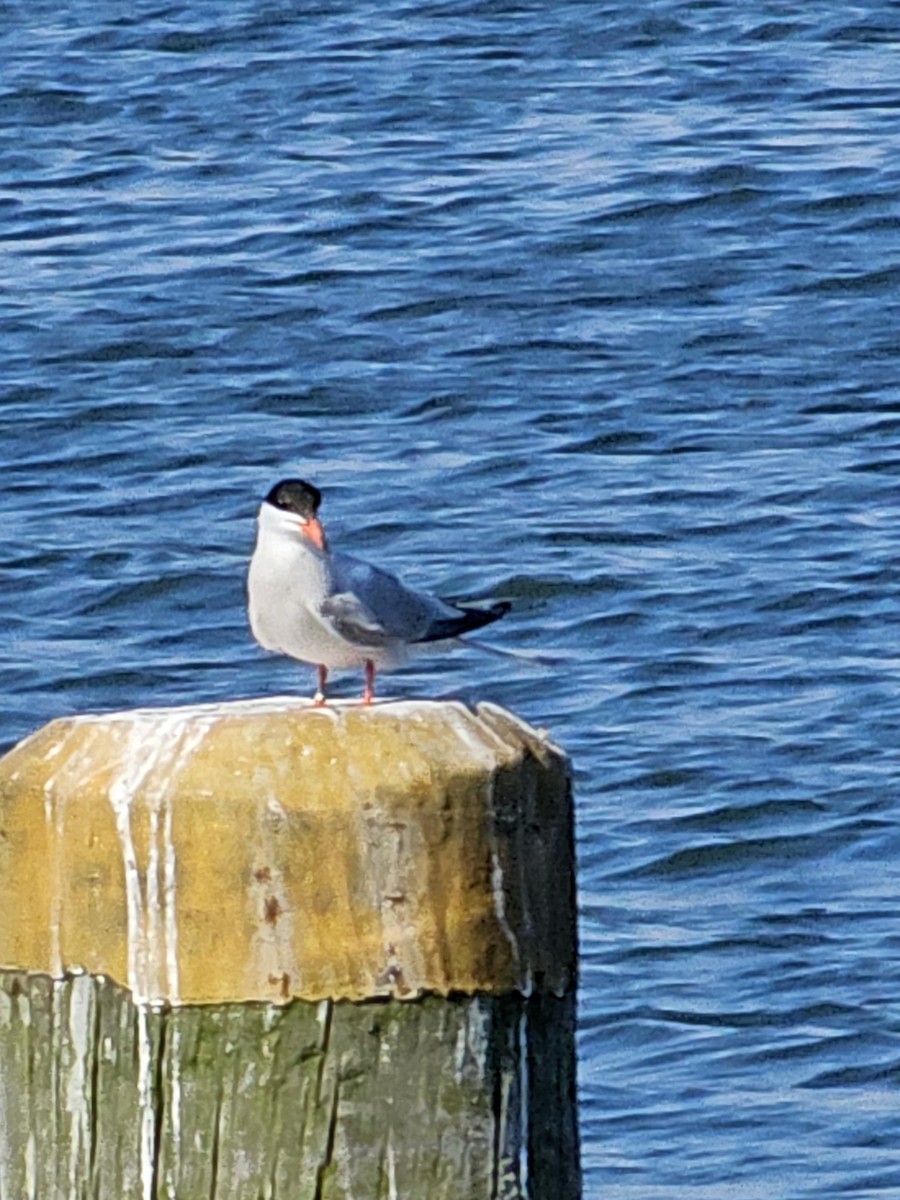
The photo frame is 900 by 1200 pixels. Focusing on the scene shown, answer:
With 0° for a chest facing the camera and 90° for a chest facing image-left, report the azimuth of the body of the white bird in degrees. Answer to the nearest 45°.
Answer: approximately 45°
